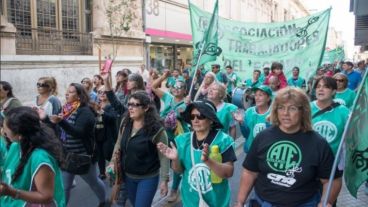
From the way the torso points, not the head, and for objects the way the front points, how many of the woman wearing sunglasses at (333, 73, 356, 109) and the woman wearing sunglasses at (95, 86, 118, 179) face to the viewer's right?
0

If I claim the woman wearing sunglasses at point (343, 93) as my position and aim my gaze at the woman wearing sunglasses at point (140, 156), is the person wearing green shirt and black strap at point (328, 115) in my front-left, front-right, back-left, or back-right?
front-left

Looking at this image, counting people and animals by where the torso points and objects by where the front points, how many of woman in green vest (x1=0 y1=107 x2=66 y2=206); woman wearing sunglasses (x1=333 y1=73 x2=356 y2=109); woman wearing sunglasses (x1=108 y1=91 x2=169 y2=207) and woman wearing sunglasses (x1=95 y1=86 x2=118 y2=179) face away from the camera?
0

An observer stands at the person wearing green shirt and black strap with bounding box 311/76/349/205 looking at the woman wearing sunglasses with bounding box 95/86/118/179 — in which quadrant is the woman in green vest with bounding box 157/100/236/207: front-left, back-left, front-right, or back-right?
front-left

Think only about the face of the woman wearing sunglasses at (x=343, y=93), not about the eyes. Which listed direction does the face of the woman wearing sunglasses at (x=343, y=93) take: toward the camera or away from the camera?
toward the camera

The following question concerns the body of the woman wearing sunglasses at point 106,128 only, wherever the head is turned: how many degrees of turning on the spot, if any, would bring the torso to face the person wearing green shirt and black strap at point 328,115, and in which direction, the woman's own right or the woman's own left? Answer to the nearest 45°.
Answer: approximately 90° to the woman's own left

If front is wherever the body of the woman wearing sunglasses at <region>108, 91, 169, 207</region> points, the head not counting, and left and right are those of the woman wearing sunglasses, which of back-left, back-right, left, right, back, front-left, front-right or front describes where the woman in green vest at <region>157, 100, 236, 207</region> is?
left

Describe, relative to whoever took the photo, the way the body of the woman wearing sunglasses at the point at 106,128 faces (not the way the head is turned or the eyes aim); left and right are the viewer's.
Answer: facing the viewer and to the left of the viewer

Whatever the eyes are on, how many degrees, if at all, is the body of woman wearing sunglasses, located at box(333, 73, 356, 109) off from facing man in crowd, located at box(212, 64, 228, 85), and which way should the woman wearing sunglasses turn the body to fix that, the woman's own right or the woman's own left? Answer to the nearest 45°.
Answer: approximately 90° to the woman's own right

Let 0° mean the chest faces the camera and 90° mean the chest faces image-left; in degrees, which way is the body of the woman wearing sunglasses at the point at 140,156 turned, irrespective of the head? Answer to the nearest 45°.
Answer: approximately 45°

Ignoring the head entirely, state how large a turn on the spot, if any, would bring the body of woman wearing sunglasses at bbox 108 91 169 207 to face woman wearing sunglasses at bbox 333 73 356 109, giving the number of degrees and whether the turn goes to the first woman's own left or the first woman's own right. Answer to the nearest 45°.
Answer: approximately 180°

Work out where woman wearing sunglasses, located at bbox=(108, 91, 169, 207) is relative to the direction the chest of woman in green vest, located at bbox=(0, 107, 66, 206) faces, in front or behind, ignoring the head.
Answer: behind

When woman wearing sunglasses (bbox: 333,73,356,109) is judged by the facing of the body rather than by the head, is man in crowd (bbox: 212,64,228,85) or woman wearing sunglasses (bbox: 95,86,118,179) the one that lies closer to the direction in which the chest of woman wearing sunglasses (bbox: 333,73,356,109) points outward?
the woman wearing sunglasses

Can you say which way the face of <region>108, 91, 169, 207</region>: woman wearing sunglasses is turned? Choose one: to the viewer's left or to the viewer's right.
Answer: to the viewer's left

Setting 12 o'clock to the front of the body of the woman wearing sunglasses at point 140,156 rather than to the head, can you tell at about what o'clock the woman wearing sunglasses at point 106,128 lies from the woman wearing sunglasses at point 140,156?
the woman wearing sunglasses at point 106,128 is roughly at 4 o'clock from the woman wearing sunglasses at point 140,156.
